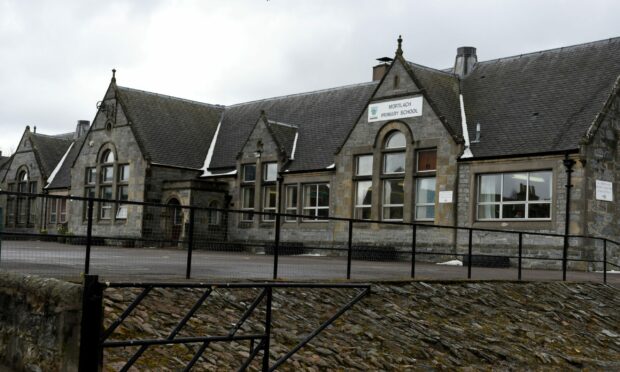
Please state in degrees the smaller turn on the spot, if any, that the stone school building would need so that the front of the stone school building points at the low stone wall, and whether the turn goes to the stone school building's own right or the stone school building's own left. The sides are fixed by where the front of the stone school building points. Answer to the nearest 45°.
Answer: approximately 45° to the stone school building's own left

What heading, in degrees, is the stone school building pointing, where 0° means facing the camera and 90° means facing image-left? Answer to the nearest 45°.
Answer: approximately 45°
